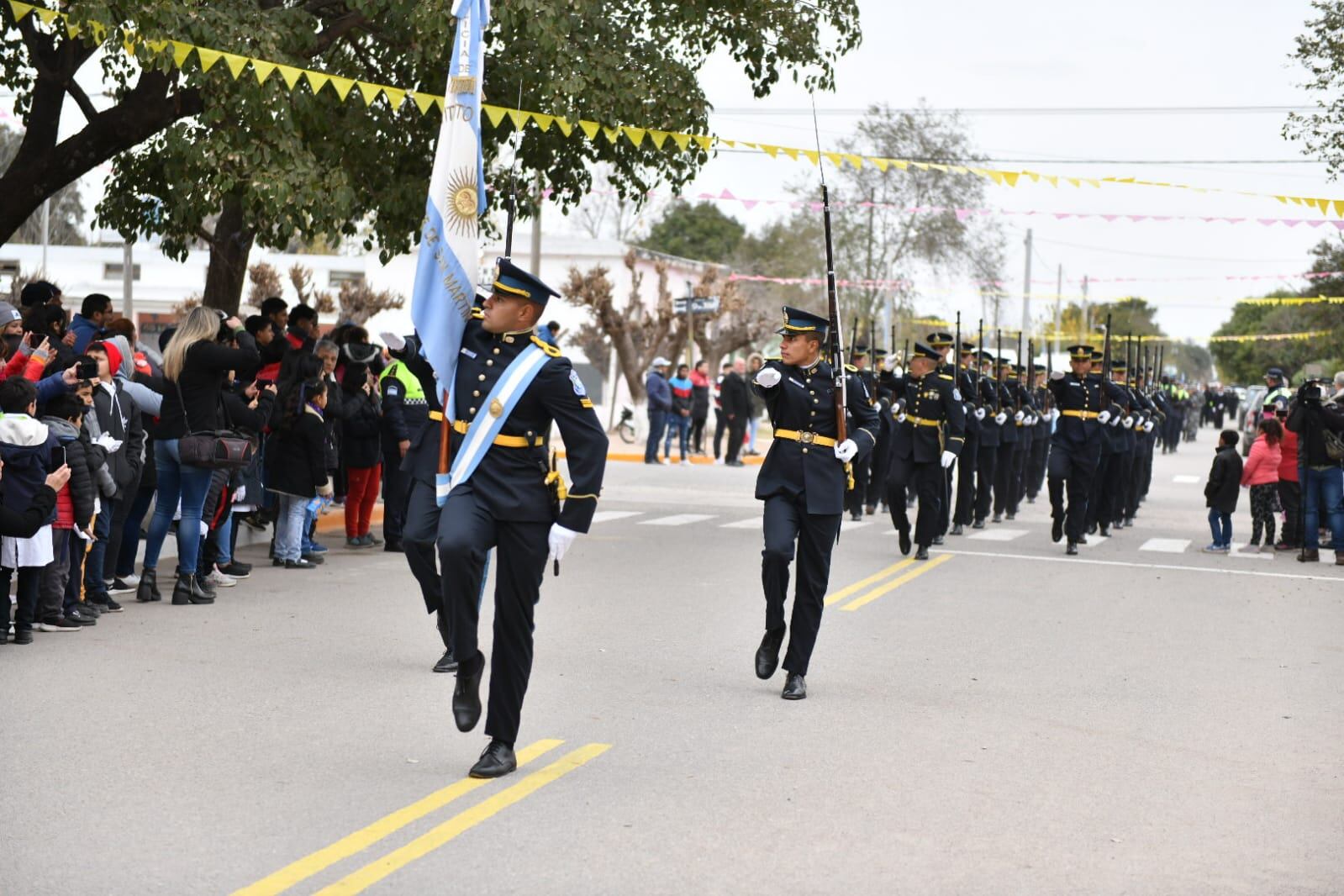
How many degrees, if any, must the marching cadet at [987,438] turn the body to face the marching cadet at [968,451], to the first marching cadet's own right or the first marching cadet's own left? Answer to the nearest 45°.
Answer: approximately 45° to the first marching cadet's own left

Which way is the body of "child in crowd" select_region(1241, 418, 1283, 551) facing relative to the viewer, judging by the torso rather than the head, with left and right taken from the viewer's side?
facing away from the viewer and to the left of the viewer

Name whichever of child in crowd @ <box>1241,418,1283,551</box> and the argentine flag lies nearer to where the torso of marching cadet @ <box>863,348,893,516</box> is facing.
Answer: the argentine flag

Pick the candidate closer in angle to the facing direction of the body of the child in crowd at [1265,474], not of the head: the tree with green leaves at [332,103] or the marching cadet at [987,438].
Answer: the marching cadet

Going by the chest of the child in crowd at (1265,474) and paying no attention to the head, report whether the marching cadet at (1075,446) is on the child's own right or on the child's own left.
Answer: on the child's own left

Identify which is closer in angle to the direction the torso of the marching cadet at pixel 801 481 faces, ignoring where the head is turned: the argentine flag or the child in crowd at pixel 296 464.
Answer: the argentine flag

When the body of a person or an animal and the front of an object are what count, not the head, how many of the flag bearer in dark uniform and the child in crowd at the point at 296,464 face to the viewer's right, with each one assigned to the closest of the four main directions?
1

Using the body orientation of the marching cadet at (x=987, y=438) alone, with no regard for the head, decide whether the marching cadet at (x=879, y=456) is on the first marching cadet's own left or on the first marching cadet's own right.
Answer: on the first marching cadet's own right

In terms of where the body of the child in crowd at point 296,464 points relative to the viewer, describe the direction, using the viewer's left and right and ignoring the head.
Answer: facing to the right of the viewer

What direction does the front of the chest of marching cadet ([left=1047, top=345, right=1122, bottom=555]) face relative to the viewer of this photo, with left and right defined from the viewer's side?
facing the viewer

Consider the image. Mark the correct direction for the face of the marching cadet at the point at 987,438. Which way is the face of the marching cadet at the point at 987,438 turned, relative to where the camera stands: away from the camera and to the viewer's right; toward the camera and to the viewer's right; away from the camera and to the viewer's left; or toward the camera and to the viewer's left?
toward the camera and to the viewer's left
